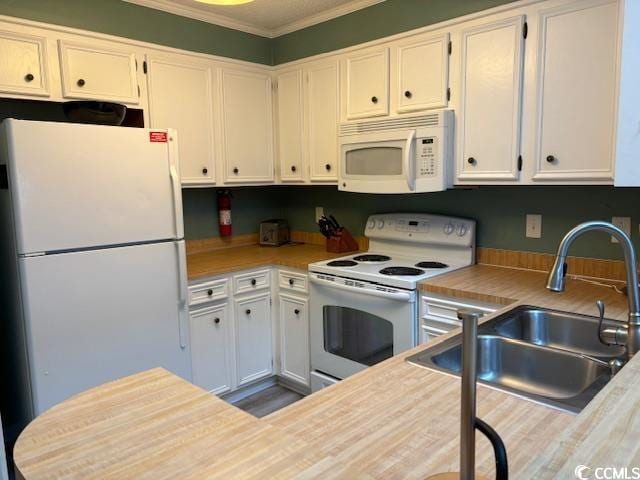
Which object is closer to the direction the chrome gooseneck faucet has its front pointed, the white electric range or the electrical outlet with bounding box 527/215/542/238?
the white electric range

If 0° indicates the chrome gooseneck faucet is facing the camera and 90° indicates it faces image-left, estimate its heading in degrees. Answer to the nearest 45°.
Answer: approximately 90°

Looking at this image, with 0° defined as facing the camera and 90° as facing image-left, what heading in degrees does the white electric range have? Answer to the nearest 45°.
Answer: approximately 45°

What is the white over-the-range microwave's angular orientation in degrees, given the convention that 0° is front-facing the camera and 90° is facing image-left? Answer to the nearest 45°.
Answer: approximately 45°

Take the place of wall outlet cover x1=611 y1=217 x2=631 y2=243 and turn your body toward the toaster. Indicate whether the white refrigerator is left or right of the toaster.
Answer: left

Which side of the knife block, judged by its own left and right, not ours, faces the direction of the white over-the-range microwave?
left

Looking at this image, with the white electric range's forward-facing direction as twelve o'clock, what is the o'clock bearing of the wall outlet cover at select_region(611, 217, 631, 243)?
The wall outlet cover is roughly at 8 o'clock from the white electric range.

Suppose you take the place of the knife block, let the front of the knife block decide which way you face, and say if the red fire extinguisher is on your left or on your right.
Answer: on your right
